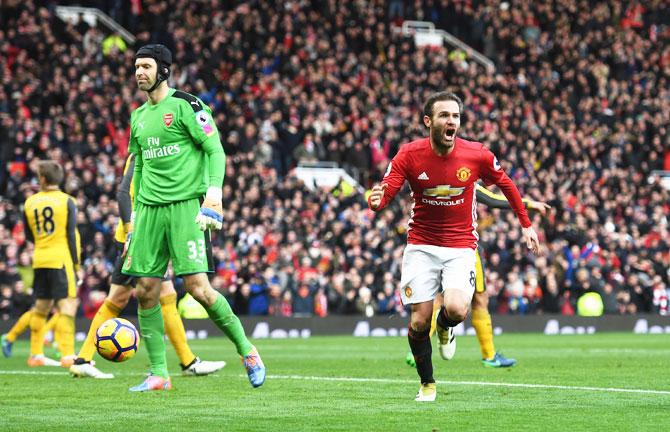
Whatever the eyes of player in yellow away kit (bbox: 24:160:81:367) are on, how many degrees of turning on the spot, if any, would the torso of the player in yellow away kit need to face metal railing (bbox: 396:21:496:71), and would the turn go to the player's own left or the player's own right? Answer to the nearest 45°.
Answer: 0° — they already face it

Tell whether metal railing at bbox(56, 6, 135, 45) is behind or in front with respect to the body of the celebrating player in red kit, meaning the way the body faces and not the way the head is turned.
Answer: behind

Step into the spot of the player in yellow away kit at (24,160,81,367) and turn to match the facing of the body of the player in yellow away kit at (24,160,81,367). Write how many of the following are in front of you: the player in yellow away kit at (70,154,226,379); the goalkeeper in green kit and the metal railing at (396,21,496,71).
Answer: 1

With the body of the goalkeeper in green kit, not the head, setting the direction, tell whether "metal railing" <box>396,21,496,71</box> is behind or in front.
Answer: behind

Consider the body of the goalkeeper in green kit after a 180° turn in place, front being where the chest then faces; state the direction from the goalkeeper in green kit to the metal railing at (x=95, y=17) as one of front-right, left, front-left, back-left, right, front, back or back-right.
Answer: front-left

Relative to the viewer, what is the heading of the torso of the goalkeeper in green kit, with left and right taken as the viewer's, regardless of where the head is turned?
facing the viewer and to the left of the viewer

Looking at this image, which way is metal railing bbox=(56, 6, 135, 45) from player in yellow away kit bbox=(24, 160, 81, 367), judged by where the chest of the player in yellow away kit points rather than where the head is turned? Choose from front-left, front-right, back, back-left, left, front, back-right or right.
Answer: front-left

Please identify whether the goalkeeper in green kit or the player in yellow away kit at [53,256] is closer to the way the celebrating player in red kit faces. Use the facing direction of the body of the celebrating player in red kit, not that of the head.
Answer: the goalkeeper in green kit

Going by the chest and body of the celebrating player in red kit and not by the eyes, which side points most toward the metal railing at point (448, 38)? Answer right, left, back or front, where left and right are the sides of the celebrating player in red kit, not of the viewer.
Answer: back
